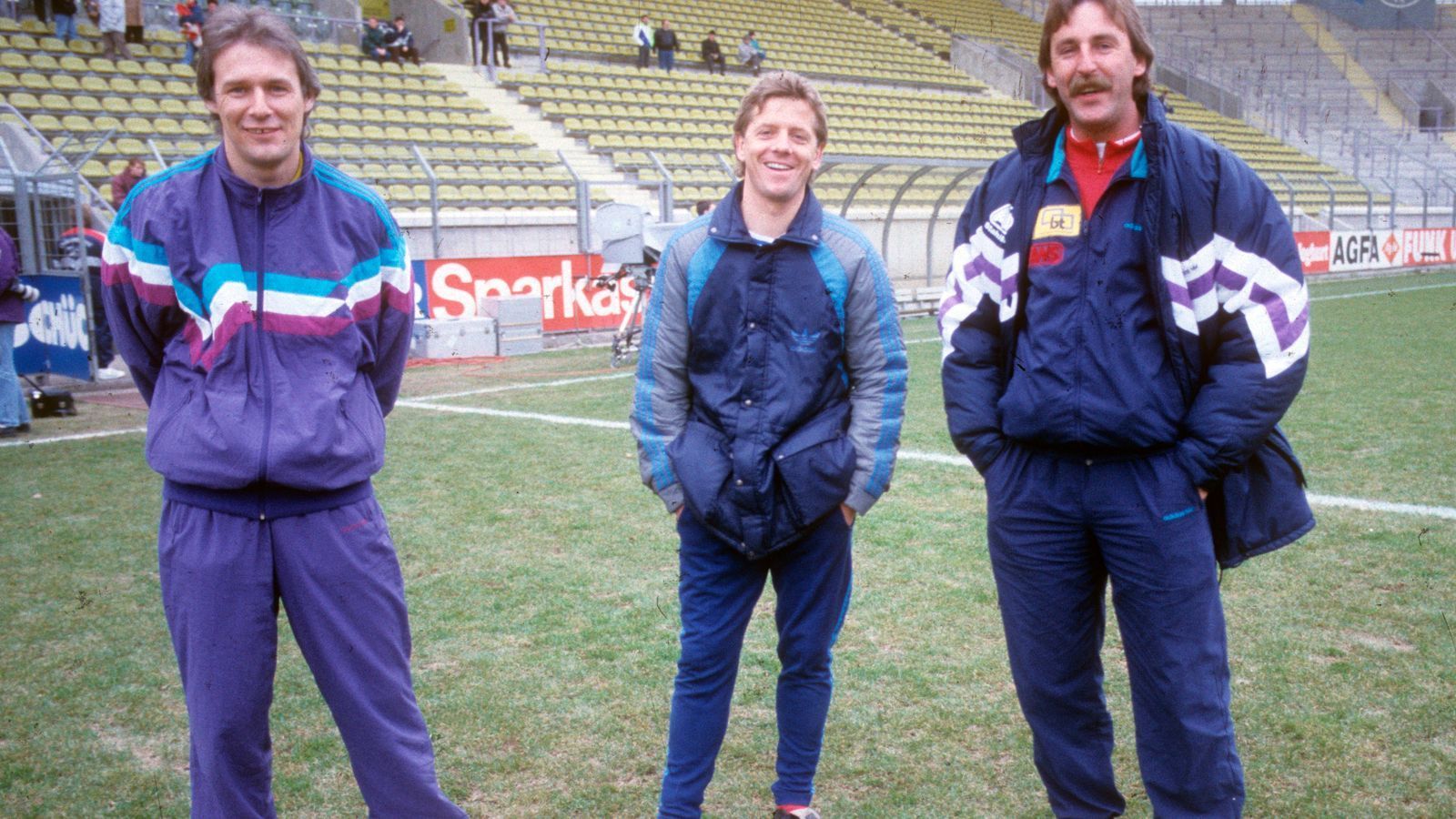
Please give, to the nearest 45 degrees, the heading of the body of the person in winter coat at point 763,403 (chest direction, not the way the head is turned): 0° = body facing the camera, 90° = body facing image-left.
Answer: approximately 0°

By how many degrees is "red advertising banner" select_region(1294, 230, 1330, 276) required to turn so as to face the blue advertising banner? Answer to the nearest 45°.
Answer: approximately 45° to its right

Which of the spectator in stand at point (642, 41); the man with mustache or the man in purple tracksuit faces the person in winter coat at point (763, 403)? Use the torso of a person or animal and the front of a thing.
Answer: the spectator in stand

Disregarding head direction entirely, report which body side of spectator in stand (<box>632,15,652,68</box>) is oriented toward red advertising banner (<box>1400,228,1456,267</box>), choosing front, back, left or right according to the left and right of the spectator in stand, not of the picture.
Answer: left

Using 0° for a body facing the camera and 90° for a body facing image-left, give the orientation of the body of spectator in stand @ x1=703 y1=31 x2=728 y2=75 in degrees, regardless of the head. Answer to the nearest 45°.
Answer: approximately 0°
